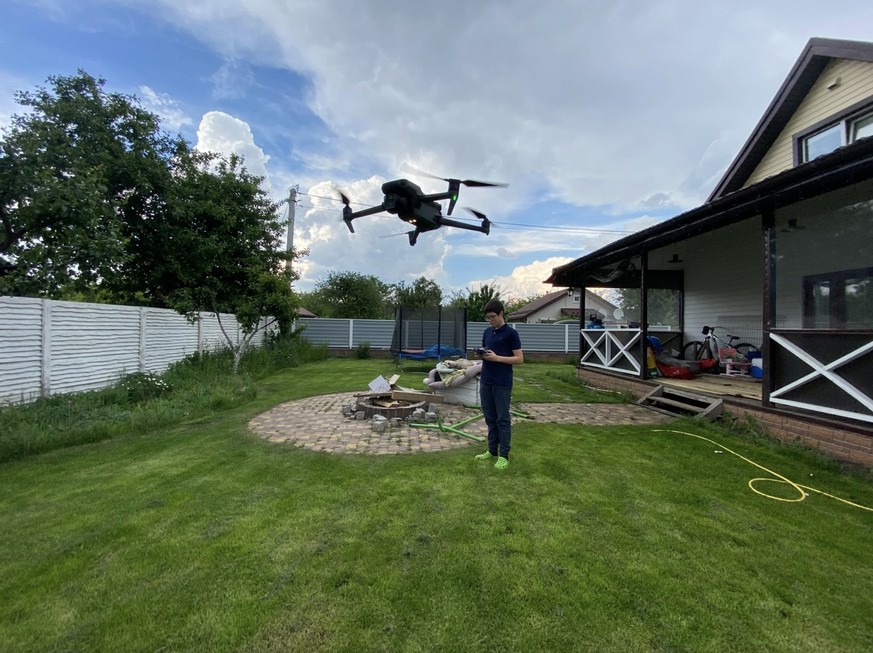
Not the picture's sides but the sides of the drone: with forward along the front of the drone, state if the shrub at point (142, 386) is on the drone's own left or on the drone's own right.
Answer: on the drone's own right

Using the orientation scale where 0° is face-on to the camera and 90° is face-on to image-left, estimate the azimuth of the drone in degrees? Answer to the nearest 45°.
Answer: approximately 45°

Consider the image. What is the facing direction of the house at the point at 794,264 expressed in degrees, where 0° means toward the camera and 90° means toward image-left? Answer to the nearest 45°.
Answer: approximately 45°

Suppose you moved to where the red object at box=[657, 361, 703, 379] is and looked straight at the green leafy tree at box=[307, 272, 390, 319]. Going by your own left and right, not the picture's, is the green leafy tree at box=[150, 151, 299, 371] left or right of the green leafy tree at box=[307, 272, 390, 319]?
left

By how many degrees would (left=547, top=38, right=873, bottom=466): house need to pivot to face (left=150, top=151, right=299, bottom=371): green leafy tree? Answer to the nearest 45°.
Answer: approximately 45° to its right

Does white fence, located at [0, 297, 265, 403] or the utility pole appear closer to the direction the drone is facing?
the white fence

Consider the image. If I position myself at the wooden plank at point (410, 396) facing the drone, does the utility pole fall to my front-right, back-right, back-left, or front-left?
back-right

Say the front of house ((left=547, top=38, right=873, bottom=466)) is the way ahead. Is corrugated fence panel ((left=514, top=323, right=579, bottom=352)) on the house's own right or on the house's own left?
on the house's own right

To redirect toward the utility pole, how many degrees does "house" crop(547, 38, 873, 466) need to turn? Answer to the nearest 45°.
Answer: approximately 45° to its right

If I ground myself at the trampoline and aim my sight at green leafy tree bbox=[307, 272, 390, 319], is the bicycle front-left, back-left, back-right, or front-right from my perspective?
back-right

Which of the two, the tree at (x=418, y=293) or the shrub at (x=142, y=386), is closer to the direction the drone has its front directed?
the shrub

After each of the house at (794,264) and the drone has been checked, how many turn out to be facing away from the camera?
0

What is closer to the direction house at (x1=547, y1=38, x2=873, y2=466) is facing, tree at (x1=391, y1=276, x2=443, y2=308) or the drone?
the drone
